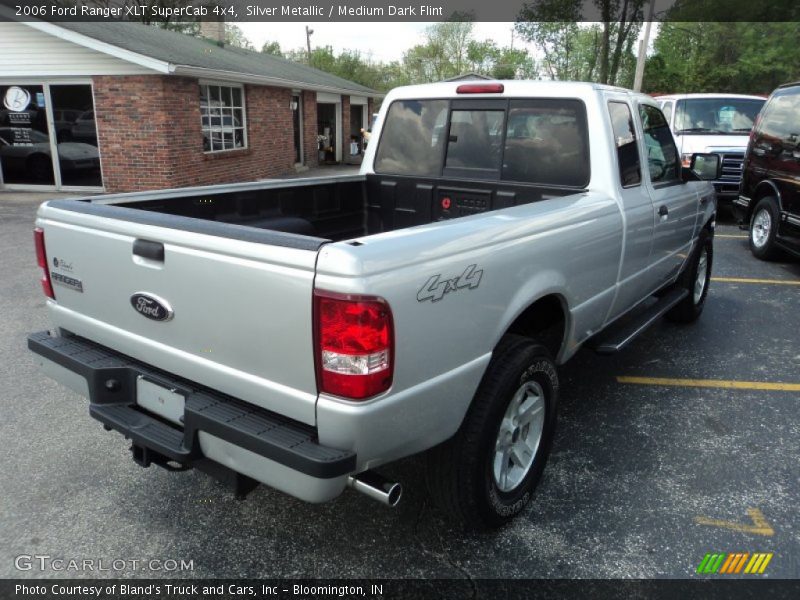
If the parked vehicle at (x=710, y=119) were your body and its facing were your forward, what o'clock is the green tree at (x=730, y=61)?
The green tree is roughly at 6 o'clock from the parked vehicle.

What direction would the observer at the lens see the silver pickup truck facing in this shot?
facing away from the viewer and to the right of the viewer

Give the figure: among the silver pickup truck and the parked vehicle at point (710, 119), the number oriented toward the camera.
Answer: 1

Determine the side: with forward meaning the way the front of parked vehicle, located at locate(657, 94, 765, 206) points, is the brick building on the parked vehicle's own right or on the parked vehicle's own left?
on the parked vehicle's own right

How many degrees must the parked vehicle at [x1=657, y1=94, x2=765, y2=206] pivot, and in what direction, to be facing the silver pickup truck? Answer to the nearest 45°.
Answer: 0° — it already faces it

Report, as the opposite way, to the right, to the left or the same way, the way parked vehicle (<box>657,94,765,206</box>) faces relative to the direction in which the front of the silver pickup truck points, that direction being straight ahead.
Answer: the opposite way

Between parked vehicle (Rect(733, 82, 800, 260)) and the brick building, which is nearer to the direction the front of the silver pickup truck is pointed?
the parked vehicle

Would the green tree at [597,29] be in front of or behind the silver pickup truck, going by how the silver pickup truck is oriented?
in front

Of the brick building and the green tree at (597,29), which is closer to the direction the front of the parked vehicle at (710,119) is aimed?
the brick building

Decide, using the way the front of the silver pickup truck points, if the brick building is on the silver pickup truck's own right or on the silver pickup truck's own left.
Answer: on the silver pickup truck's own left

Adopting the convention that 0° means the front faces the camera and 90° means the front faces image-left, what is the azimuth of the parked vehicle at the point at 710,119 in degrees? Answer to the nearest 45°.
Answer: approximately 0°
